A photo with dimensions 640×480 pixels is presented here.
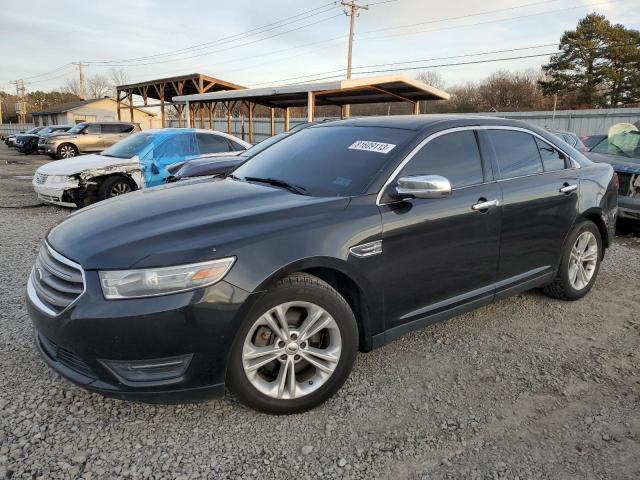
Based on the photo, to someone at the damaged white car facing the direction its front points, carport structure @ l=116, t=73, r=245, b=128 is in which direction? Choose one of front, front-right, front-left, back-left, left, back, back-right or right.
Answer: back-right

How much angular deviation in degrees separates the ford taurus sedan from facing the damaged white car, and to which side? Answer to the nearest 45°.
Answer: approximately 90° to its right

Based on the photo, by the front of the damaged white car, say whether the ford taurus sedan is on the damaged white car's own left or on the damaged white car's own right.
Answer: on the damaged white car's own left

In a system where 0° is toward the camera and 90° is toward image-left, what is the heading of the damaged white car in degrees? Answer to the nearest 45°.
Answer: approximately 45°

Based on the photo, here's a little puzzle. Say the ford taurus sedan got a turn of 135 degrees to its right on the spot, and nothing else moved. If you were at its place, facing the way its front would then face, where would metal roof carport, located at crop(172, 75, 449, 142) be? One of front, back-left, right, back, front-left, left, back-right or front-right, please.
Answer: front

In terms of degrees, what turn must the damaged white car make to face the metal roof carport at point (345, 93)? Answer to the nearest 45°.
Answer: approximately 180°

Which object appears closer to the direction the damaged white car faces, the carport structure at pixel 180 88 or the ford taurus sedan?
the ford taurus sedan

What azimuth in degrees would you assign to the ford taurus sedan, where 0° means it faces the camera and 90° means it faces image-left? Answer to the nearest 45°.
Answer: approximately 45°
